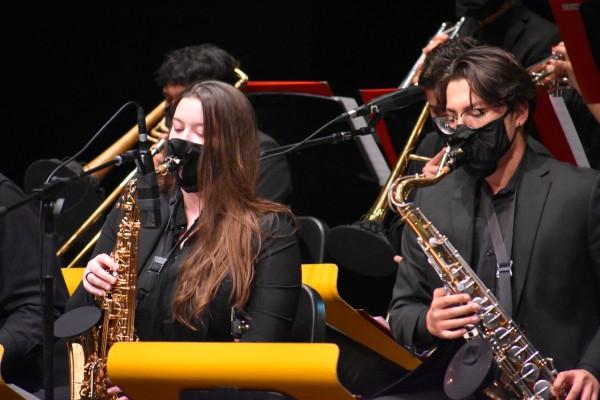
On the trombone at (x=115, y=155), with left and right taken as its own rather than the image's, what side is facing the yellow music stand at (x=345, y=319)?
left

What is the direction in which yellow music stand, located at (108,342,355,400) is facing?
away from the camera

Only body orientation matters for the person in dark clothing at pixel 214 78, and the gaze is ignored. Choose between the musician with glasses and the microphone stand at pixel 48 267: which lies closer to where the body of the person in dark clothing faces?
the microphone stand

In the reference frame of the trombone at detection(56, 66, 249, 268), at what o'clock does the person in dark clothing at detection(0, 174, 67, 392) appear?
The person in dark clothing is roughly at 11 o'clock from the trombone.

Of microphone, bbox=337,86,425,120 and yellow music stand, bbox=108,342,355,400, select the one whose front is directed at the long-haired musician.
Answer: the yellow music stand

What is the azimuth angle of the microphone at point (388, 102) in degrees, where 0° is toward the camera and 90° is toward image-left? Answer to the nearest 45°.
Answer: approximately 270°

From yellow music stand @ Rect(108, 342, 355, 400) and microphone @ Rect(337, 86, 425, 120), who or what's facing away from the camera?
the yellow music stand

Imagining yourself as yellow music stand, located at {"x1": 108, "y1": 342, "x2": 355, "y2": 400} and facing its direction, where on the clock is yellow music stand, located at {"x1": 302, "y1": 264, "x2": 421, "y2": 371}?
yellow music stand, located at {"x1": 302, "y1": 264, "x2": 421, "y2": 371} is roughly at 1 o'clock from yellow music stand, located at {"x1": 108, "y1": 342, "x2": 355, "y2": 400}.

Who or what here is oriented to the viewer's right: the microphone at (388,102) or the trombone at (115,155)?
the microphone

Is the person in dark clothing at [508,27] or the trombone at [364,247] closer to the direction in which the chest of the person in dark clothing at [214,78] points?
the trombone

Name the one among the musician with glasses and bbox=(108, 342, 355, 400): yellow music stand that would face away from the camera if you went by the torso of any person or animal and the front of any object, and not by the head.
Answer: the yellow music stand

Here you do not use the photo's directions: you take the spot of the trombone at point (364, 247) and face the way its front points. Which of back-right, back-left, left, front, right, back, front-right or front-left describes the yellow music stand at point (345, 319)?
front-left

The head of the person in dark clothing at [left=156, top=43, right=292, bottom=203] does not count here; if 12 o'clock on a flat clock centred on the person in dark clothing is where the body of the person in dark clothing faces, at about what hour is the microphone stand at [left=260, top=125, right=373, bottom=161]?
The microphone stand is roughly at 10 o'clock from the person in dark clothing.

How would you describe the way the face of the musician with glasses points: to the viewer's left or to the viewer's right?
to the viewer's left
